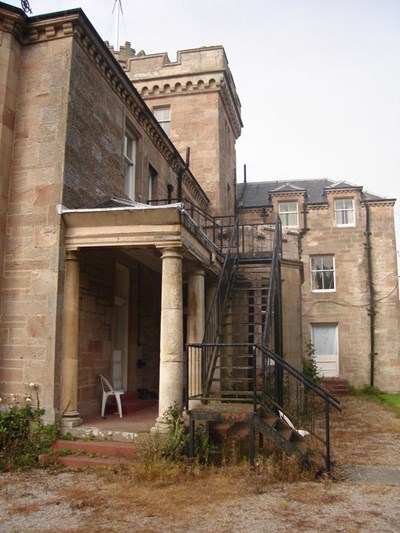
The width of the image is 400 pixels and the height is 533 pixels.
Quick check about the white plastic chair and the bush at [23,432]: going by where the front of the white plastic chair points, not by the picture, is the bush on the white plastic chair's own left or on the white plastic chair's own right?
on the white plastic chair's own right

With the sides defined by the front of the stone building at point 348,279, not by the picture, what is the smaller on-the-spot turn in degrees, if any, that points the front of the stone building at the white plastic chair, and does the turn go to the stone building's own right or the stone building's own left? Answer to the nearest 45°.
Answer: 0° — it already faces it
